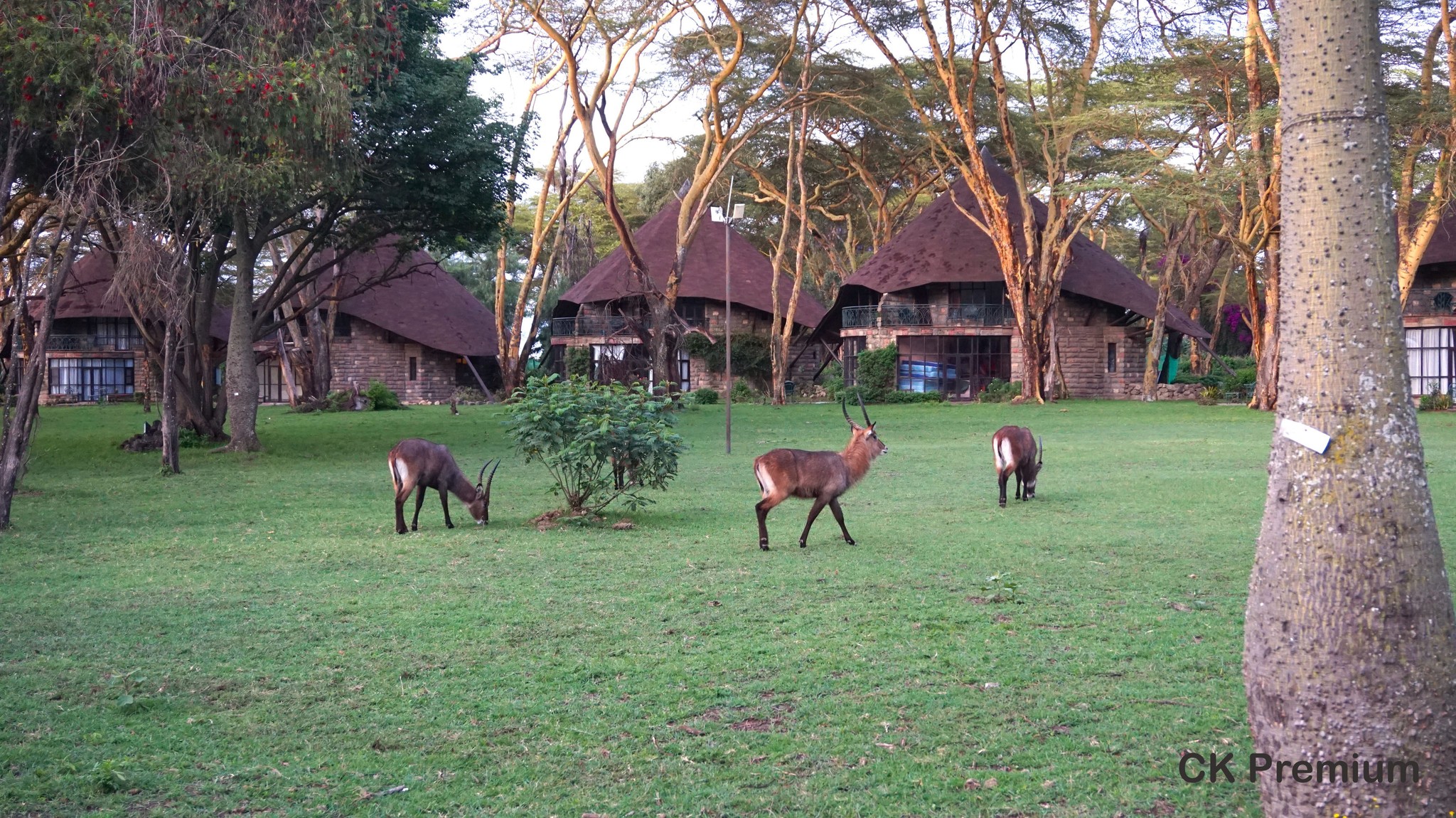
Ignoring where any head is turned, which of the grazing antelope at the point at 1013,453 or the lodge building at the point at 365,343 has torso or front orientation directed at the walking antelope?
the lodge building

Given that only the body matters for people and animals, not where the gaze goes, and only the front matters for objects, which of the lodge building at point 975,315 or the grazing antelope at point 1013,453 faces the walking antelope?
the lodge building

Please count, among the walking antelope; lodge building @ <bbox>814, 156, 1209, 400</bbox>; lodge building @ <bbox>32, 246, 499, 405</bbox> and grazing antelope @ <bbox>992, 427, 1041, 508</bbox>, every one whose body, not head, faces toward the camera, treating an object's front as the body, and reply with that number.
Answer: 2

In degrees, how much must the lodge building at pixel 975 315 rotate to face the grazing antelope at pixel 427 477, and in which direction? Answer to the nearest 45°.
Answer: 0° — it already faces it

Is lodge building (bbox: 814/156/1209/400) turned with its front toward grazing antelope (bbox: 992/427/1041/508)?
yes

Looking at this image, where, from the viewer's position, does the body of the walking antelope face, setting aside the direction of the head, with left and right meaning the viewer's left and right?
facing to the right of the viewer

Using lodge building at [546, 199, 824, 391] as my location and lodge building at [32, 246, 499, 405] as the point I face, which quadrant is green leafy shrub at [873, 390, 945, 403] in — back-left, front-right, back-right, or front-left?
back-left

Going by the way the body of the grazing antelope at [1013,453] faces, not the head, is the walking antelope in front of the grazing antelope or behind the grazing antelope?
behind

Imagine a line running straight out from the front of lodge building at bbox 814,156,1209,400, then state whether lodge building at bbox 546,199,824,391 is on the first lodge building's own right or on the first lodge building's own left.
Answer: on the first lodge building's own right

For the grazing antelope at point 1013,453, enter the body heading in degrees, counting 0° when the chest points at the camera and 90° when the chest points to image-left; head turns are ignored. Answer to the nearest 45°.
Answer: approximately 225°

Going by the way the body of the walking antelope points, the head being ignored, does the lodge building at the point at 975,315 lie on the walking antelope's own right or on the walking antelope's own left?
on the walking antelope's own left

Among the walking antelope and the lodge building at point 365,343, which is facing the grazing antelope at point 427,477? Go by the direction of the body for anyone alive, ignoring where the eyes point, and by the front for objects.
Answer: the lodge building

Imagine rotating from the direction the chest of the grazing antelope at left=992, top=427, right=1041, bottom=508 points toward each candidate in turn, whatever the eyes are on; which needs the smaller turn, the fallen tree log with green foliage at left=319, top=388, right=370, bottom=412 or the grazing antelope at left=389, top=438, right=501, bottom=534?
the fallen tree log with green foliage
